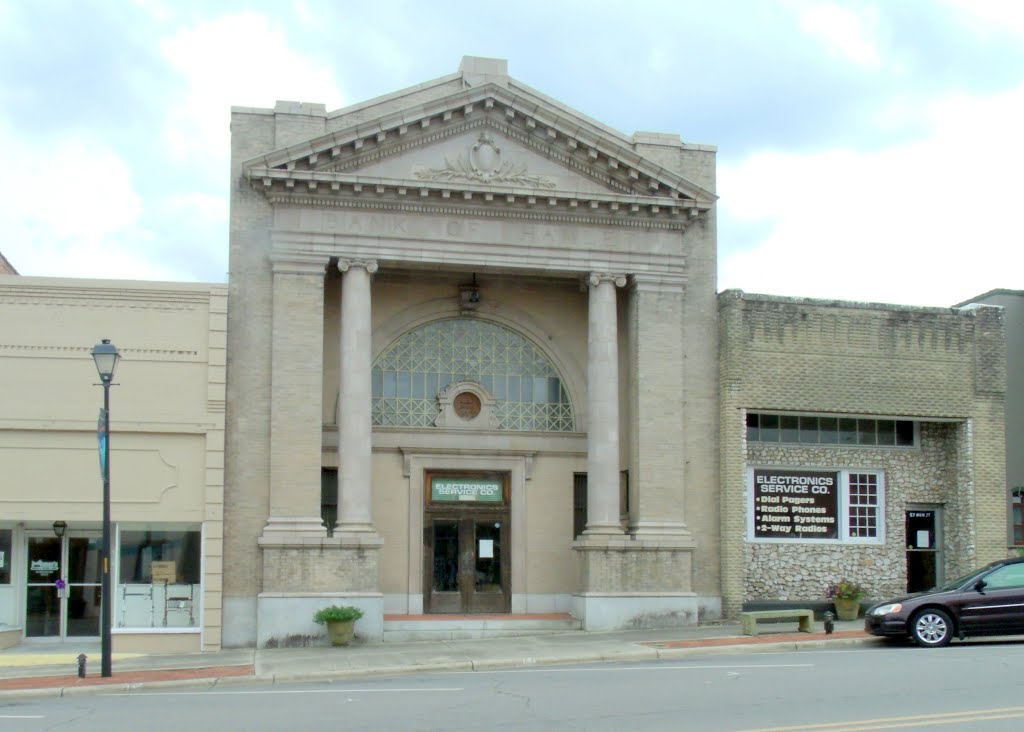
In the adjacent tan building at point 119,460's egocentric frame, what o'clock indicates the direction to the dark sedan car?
The dark sedan car is roughly at 10 o'clock from the adjacent tan building.

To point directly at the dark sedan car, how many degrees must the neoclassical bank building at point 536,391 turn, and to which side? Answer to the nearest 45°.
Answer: approximately 45° to its left

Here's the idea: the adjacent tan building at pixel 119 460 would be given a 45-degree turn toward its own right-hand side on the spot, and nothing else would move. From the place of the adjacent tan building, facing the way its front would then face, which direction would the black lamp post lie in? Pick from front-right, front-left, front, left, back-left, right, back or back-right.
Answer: front-left

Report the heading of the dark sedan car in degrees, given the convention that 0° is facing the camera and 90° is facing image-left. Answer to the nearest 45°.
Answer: approximately 90°

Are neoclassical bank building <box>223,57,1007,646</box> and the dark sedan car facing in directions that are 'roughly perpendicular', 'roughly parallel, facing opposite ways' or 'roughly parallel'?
roughly perpendicular

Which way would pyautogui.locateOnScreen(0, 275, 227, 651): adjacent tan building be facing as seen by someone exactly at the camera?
facing the viewer

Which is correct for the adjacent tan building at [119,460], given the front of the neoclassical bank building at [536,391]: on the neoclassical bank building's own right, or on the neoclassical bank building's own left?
on the neoclassical bank building's own right

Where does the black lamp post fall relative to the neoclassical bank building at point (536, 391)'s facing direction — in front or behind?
in front

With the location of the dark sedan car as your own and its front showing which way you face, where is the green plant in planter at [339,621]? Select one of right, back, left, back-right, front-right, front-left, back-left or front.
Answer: front

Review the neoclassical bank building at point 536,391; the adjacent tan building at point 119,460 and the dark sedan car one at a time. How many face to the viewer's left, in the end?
1

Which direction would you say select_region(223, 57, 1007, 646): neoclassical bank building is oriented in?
toward the camera
